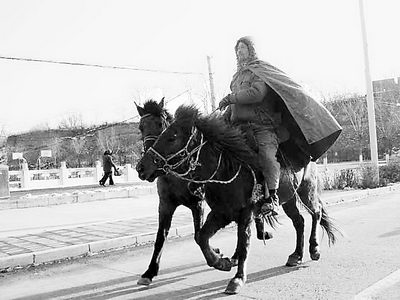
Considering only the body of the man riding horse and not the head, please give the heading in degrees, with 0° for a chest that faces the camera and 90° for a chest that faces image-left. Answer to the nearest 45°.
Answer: approximately 45°

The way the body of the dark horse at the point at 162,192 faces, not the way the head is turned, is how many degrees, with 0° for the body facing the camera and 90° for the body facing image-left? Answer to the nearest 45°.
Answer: approximately 45°

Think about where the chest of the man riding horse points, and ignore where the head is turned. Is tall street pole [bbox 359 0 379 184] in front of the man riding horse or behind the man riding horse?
behind

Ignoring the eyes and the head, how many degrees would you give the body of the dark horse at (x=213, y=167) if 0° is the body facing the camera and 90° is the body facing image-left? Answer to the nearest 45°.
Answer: approximately 45°

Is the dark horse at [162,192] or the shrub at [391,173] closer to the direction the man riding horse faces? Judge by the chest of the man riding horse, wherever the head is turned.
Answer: the dark horse

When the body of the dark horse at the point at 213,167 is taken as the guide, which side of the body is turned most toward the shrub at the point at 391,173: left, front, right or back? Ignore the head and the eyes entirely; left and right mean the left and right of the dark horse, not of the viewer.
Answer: back
